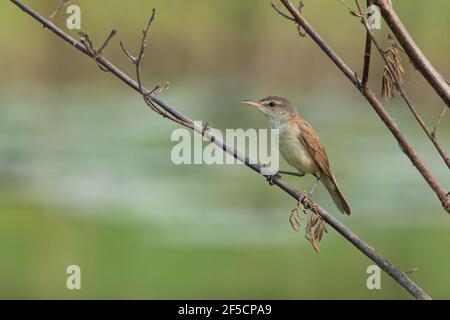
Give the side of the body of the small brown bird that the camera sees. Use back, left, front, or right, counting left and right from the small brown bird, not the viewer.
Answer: left
